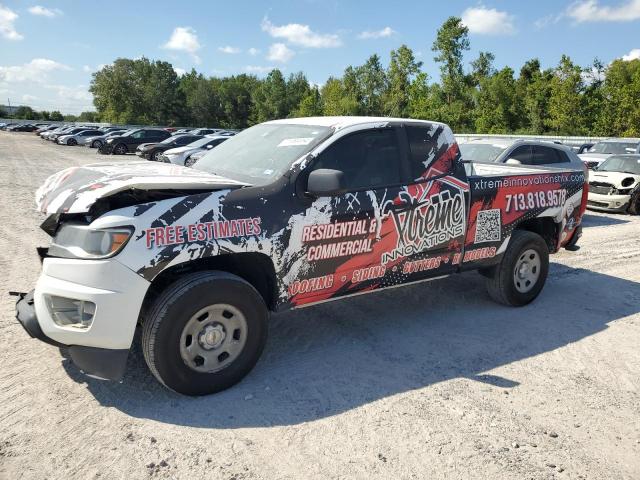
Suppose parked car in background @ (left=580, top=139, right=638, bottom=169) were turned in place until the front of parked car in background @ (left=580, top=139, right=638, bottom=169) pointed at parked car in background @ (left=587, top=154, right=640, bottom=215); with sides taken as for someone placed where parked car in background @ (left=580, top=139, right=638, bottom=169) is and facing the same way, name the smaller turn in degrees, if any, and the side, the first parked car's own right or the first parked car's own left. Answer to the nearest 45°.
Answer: approximately 45° to the first parked car's own left

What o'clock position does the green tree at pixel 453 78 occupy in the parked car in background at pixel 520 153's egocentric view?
The green tree is roughly at 4 o'clock from the parked car in background.

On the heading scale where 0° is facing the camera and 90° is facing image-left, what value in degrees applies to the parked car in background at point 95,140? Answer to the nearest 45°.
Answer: approximately 45°

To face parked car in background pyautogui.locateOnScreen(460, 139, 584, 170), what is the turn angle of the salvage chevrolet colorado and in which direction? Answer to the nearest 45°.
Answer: approximately 180°

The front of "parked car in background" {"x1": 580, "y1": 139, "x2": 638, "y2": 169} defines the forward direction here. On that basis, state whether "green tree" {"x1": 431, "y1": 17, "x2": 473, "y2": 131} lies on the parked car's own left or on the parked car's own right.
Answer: on the parked car's own right

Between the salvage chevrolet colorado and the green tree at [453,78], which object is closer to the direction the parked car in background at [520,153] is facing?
the salvage chevrolet colorado
